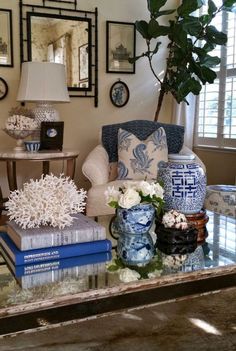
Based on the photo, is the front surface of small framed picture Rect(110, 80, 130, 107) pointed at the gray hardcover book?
yes

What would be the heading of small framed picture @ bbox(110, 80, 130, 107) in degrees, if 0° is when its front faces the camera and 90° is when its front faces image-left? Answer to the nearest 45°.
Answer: approximately 0°

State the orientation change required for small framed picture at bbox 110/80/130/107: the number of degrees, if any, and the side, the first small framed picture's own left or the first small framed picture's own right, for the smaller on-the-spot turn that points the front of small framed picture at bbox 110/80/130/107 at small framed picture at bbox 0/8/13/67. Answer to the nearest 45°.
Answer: approximately 45° to the first small framed picture's own right

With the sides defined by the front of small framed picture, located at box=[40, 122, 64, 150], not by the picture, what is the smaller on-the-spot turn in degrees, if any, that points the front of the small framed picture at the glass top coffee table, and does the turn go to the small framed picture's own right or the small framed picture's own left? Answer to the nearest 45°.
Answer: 0° — it already faces it

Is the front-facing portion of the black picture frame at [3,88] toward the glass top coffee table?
yes
